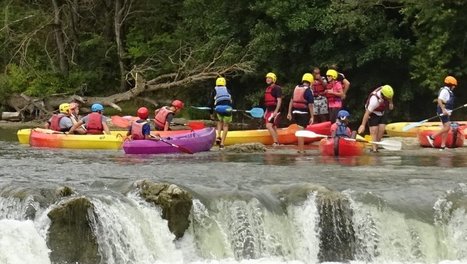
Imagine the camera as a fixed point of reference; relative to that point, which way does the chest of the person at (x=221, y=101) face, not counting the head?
away from the camera

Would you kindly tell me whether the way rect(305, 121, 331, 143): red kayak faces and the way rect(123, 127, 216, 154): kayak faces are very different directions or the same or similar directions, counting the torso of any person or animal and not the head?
very different directions

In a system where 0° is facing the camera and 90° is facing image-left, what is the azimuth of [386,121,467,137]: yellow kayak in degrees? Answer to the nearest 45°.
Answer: approximately 90°

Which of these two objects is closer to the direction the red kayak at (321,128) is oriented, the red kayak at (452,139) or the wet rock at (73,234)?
the wet rock

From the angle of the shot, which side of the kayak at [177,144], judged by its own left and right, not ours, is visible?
right

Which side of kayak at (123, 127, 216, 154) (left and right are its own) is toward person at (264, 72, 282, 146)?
front
